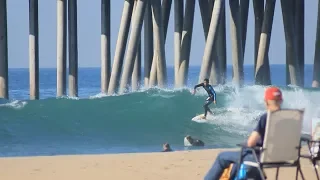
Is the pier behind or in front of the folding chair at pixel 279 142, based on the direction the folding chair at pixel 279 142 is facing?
in front

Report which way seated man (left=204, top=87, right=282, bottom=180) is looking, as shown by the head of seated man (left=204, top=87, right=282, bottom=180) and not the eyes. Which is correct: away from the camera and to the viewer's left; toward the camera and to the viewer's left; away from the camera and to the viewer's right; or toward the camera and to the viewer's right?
away from the camera and to the viewer's left

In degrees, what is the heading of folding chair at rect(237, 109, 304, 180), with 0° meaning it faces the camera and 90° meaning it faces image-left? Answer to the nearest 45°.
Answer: approximately 135°
